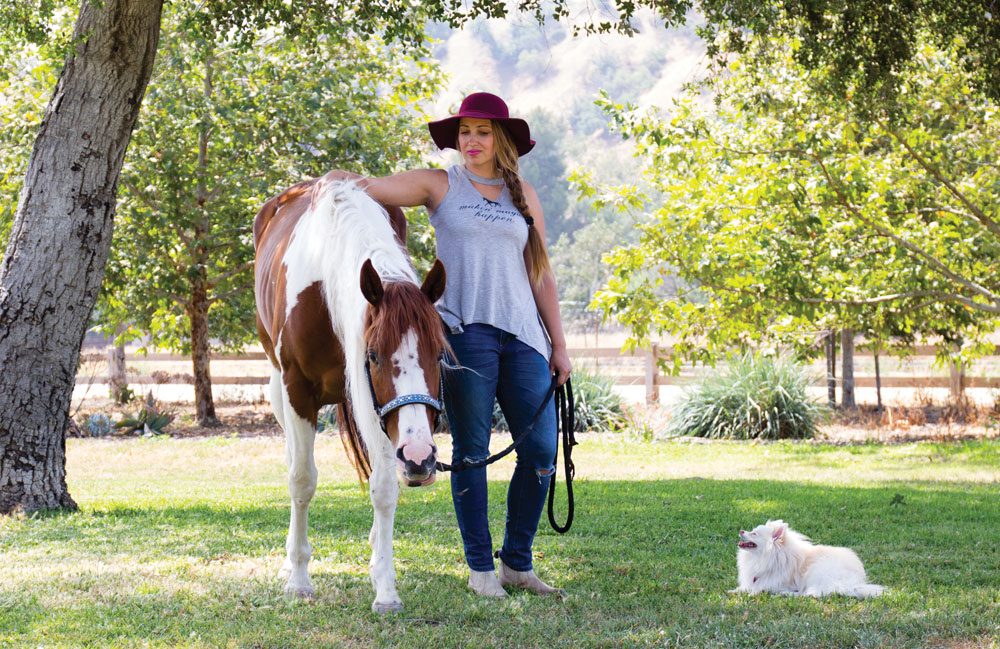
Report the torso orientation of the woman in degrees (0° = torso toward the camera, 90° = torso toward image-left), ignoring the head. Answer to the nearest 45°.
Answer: approximately 0°

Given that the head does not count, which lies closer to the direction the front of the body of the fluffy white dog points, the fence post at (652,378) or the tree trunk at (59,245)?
the tree trunk

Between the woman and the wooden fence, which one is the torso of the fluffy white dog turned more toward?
the woman

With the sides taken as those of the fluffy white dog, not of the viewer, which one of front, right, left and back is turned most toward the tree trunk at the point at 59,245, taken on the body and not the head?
front

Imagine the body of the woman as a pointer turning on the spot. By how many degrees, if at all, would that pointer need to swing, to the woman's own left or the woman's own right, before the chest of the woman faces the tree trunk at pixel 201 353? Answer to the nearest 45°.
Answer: approximately 180°

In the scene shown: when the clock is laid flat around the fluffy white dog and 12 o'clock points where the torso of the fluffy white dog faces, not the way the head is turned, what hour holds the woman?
The woman is roughly at 11 o'clock from the fluffy white dog.

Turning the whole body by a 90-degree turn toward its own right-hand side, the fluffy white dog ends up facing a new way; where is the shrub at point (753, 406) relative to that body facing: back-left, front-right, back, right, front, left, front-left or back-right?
front

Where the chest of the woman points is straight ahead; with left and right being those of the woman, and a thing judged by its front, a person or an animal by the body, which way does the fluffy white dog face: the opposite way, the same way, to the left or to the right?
to the right

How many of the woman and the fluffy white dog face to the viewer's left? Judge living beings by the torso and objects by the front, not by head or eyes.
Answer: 1

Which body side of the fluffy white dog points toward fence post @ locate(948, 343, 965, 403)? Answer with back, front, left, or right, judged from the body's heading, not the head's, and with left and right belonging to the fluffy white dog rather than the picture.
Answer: right

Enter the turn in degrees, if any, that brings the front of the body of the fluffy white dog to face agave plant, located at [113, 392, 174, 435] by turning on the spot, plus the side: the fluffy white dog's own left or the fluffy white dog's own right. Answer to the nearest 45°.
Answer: approximately 45° to the fluffy white dog's own right

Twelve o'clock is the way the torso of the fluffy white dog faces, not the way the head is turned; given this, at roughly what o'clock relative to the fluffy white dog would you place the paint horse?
The paint horse is roughly at 11 o'clock from the fluffy white dog.

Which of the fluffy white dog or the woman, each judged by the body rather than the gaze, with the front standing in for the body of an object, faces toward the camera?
the woman

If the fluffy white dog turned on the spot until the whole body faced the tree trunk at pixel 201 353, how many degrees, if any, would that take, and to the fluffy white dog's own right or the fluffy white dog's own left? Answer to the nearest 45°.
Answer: approximately 45° to the fluffy white dog's own right

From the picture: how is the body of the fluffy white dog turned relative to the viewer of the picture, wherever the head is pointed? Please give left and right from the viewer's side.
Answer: facing to the left of the viewer
